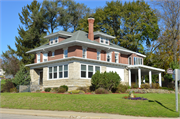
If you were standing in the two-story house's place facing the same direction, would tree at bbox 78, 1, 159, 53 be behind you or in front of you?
behind

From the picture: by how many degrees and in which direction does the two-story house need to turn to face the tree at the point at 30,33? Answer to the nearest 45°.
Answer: approximately 90° to its right

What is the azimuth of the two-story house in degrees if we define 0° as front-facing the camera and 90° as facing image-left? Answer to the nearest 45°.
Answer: approximately 45°

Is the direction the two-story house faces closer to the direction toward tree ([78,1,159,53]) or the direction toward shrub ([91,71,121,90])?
the shrub
